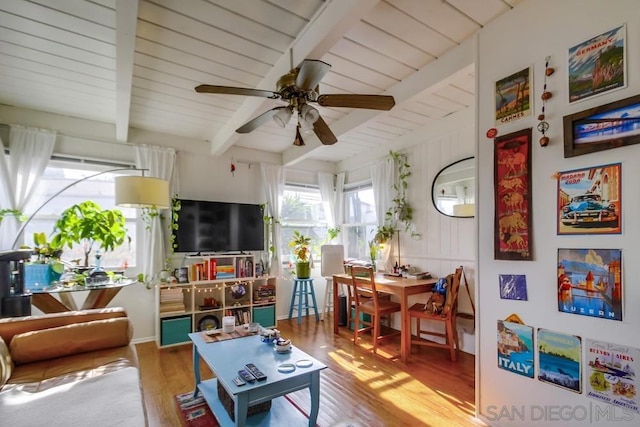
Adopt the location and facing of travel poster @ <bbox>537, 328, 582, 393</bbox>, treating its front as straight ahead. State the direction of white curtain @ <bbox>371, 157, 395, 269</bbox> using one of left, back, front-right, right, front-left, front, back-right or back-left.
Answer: right

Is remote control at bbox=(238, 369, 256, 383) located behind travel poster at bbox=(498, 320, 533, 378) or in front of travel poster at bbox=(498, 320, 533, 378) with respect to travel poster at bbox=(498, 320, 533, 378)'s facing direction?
in front

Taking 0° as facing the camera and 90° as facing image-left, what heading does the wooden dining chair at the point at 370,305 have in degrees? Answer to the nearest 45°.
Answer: approximately 225°

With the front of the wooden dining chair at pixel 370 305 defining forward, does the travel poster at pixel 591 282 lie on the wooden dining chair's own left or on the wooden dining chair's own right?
on the wooden dining chair's own right

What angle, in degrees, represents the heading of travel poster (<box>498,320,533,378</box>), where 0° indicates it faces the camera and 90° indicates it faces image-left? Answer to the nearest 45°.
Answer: approximately 45°

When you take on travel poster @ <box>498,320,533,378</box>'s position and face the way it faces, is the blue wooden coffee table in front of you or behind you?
in front
